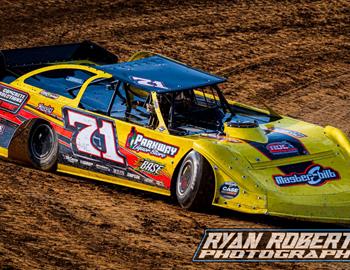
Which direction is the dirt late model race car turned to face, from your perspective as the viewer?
facing the viewer and to the right of the viewer
